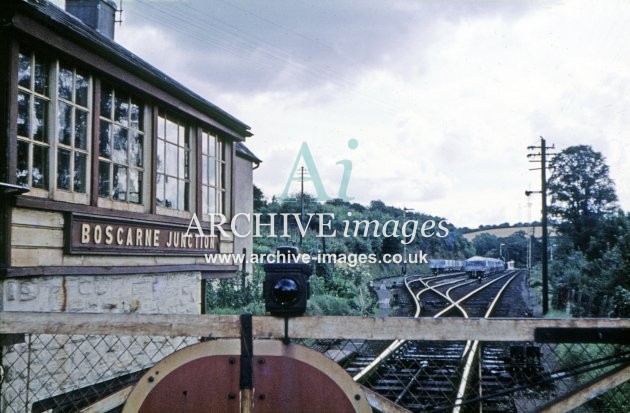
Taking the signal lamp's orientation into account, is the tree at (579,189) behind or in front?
behind

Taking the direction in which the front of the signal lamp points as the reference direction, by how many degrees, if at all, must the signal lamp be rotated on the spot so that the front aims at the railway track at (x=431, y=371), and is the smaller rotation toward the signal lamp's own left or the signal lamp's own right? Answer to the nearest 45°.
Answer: approximately 180°

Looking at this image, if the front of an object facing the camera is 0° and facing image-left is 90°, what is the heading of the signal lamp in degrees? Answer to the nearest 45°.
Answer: approximately 0°
